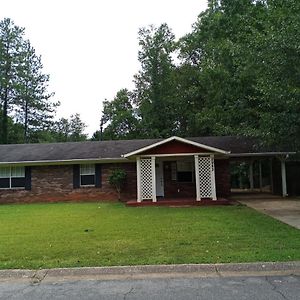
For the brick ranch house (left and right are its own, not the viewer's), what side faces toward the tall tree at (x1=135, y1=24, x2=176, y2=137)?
back

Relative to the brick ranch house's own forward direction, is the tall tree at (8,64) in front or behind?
behind

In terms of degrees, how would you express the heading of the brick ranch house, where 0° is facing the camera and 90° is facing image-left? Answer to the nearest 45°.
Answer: approximately 0°

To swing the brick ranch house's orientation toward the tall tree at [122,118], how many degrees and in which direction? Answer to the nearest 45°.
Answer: approximately 180°

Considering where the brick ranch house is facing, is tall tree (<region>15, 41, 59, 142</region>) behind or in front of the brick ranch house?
behind
